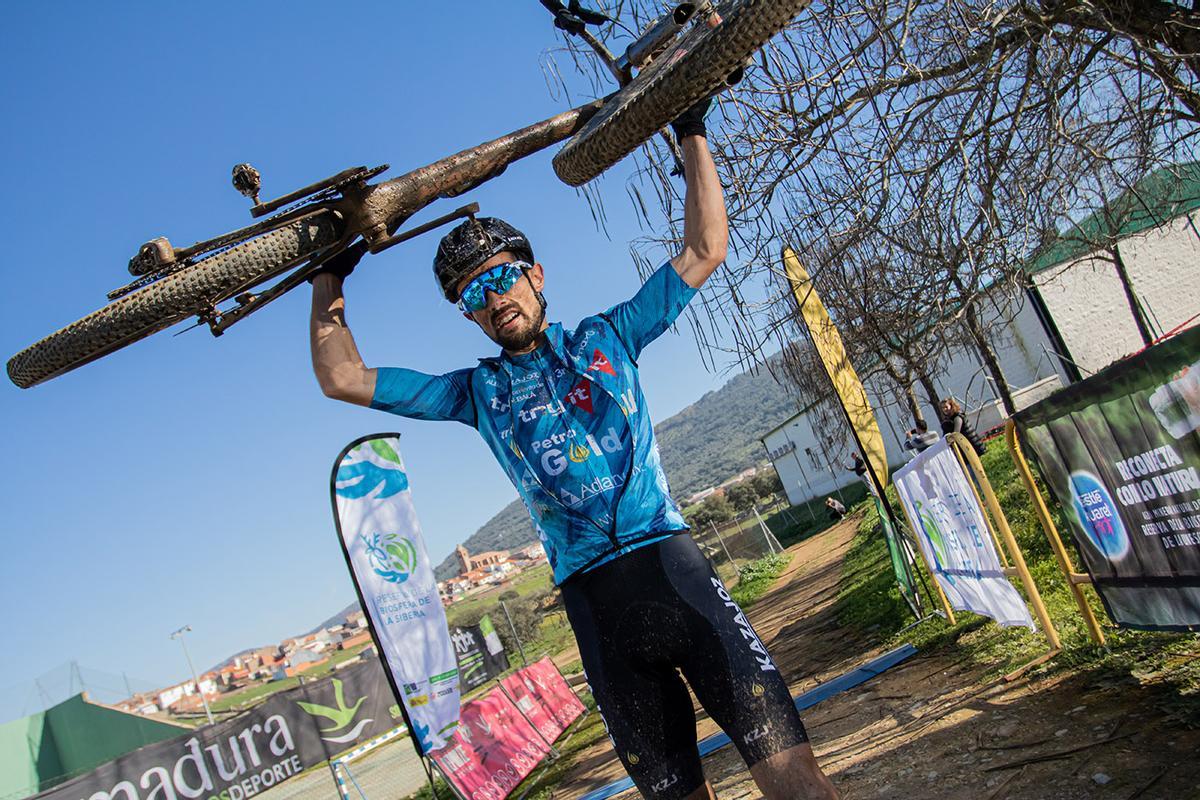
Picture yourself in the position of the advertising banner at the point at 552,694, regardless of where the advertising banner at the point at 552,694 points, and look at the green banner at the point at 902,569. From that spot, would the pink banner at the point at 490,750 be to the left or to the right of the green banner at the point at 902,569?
right

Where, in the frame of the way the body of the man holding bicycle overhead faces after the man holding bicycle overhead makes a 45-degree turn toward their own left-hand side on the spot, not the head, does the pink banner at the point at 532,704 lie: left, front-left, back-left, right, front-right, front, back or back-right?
back-left

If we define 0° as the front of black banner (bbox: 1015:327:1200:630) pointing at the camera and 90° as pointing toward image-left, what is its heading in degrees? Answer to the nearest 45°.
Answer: approximately 45°

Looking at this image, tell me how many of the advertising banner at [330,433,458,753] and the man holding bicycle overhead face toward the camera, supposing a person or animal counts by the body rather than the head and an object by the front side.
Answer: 2

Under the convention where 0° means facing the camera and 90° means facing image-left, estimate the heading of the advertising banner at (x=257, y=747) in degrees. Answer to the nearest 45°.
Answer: approximately 315°

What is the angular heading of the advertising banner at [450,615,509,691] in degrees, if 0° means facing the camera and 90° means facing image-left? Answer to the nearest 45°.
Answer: approximately 315°

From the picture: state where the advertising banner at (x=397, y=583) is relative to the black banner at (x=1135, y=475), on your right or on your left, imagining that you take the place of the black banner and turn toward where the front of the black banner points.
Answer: on your right

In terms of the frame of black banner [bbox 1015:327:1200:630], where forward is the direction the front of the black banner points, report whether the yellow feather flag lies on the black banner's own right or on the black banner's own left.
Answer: on the black banner's own right
